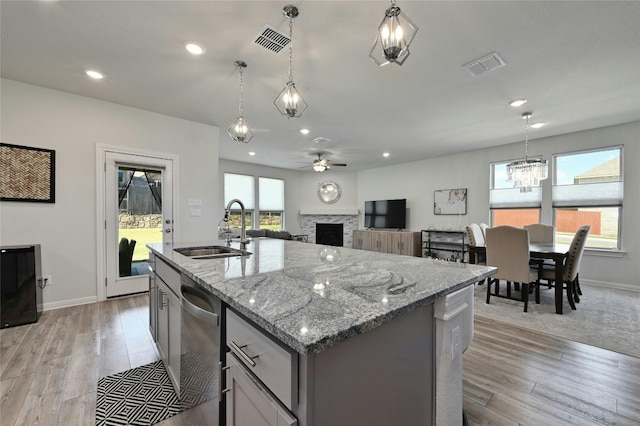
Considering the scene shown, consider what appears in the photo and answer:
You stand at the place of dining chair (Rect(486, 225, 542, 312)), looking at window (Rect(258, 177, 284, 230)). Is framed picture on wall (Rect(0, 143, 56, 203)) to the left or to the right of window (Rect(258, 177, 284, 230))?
left

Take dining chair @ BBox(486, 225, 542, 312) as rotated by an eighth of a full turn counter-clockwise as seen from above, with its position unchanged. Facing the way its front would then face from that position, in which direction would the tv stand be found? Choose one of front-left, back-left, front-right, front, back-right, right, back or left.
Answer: front-left

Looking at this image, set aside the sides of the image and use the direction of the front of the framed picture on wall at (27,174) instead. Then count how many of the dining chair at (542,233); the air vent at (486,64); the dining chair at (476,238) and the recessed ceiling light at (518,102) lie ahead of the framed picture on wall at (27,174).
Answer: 4

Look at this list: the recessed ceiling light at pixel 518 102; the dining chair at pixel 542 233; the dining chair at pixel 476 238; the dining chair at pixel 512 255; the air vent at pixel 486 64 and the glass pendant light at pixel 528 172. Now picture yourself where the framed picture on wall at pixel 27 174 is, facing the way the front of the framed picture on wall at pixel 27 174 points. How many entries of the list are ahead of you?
6

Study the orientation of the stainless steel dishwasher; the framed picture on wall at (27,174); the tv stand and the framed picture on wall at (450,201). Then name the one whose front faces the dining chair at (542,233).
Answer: the framed picture on wall at (27,174)

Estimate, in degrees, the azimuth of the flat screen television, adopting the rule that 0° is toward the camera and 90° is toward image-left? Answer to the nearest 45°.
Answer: approximately 45°

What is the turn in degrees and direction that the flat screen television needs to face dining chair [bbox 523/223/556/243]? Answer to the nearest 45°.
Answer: approximately 90° to its left

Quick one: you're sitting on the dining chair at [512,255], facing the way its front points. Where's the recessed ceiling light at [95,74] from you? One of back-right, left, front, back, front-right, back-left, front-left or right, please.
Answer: back

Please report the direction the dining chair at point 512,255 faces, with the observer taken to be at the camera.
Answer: facing away from the viewer and to the right of the viewer

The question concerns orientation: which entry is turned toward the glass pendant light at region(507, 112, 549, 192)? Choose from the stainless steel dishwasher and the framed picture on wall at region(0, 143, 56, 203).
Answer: the framed picture on wall

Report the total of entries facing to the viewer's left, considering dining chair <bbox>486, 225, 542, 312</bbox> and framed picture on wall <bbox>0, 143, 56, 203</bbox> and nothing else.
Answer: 0
